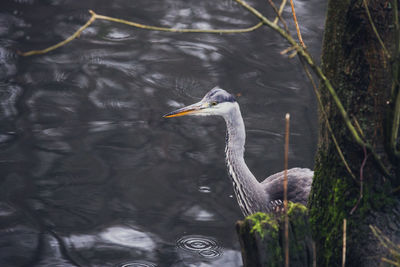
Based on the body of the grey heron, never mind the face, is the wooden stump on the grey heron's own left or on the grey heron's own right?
on the grey heron's own left

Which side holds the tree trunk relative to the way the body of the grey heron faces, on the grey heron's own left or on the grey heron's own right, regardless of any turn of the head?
on the grey heron's own left

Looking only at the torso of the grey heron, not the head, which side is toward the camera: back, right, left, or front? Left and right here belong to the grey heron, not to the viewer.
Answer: left
